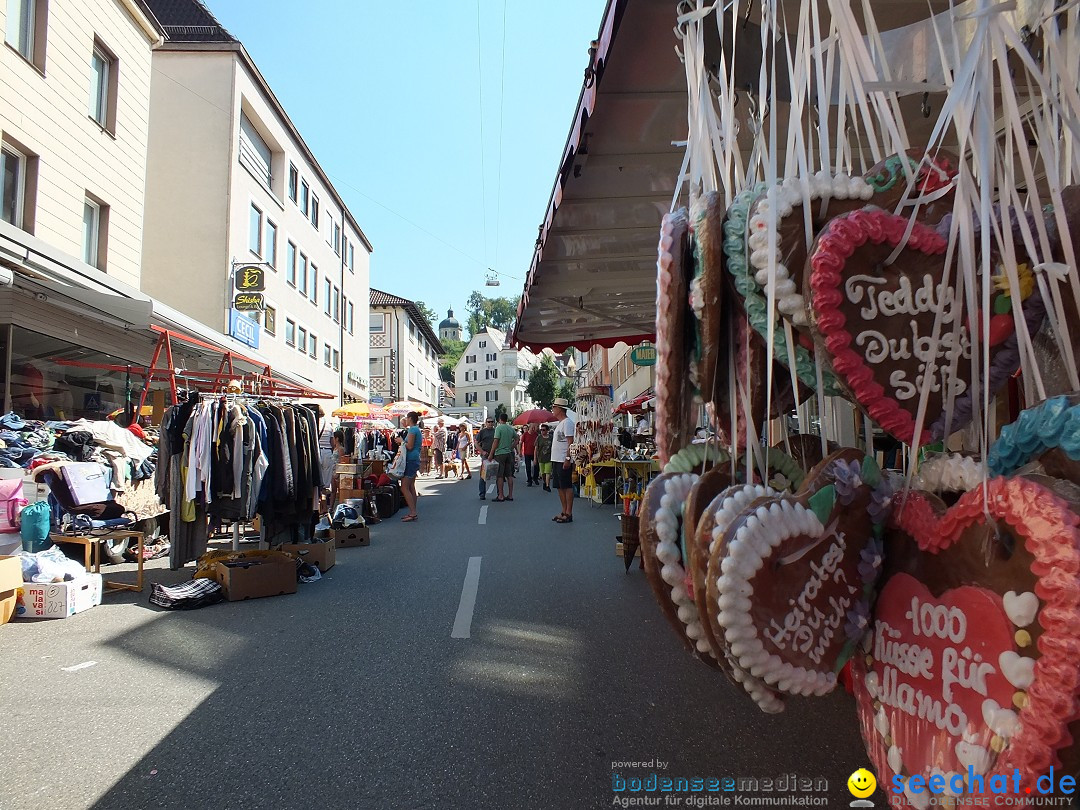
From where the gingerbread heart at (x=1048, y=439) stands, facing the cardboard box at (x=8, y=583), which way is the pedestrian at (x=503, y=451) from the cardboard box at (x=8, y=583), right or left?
right

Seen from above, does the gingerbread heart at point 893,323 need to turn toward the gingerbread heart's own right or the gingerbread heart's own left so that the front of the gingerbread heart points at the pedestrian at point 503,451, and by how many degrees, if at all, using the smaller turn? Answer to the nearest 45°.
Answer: approximately 135° to the gingerbread heart's own right

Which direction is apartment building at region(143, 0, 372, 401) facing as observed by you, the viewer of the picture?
facing the viewer and to the right of the viewer

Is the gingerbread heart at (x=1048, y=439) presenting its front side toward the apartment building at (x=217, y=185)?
no

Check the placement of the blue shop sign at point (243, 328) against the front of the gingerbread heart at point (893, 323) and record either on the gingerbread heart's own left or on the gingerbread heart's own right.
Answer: on the gingerbread heart's own right

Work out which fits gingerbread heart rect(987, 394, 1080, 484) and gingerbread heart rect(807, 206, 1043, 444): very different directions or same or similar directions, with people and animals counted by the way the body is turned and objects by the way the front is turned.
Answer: same or similar directions

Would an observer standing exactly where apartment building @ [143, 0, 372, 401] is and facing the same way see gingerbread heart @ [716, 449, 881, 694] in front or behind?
in front

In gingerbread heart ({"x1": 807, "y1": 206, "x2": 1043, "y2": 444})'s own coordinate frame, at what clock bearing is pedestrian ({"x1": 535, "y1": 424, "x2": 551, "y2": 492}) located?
The pedestrian is roughly at 5 o'clock from the gingerbread heart.

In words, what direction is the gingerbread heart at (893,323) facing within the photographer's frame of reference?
facing the viewer

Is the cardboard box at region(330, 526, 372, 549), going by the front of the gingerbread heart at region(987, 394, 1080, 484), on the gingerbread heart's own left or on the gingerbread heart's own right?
on the gingerbread heart's own right

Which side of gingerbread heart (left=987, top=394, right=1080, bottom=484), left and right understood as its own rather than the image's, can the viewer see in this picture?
front

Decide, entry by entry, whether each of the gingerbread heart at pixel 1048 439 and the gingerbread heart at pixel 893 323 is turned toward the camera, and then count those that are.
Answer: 2

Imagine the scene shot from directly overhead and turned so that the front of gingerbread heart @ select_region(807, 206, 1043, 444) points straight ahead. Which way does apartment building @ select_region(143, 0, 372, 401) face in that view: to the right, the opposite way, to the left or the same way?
to the left
